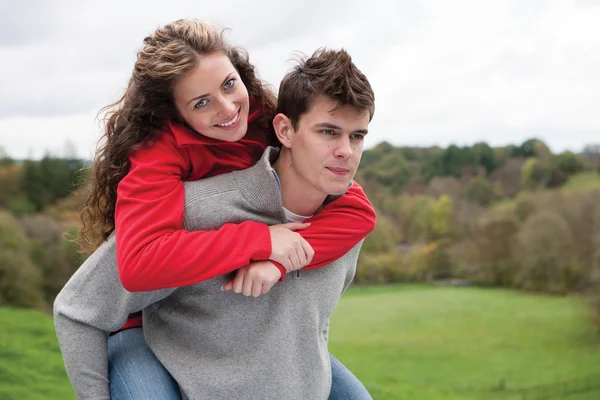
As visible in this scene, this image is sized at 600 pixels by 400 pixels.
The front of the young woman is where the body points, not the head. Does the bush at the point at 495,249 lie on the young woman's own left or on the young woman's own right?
on the young woman's own left

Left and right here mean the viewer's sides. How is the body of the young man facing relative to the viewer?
facing the viewer and to the right of the viewer

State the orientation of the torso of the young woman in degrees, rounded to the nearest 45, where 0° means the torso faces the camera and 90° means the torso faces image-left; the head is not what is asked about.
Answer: approximately 315°

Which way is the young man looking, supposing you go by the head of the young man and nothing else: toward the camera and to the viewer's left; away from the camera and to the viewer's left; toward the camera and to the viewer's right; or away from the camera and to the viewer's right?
toward the camera and to the viewer's right

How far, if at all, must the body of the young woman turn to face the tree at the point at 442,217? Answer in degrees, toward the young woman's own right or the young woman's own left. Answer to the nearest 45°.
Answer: approximately 135° to the young woman's own left

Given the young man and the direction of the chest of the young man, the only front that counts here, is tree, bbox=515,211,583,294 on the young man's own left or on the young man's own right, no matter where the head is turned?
on the young man's own left
